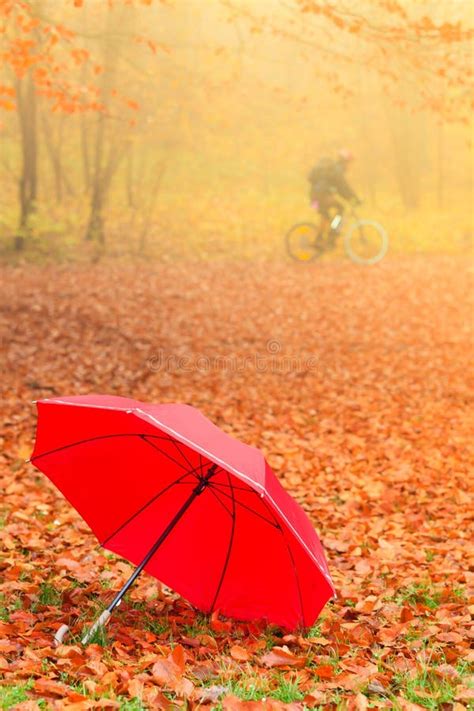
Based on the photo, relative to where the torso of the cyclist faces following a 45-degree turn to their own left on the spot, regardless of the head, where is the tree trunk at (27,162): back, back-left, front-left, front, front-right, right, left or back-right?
back-left

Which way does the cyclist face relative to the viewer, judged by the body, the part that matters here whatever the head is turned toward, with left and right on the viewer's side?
facing to the right of the viewer

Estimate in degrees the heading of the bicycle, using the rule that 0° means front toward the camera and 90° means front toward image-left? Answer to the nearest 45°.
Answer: approximately 270°

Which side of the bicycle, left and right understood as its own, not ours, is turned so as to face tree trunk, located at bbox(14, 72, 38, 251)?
back

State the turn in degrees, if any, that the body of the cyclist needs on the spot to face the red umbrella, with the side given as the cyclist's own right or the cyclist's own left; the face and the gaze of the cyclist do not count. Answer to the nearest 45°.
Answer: approximately 90° to the cyclist's own right

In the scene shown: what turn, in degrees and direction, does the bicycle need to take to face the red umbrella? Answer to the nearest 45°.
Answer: approximately 90° to its right
